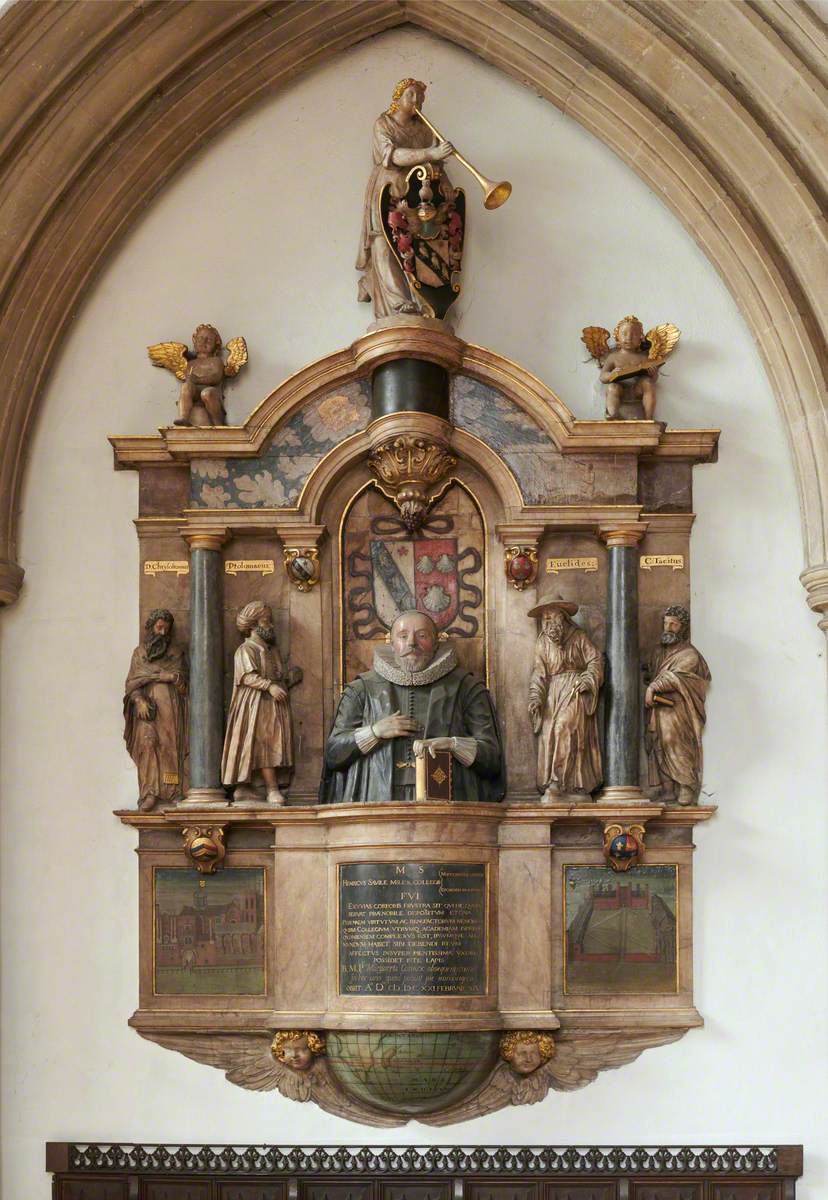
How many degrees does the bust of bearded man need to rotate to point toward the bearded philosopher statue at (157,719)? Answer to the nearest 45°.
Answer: approximately 90° to its right

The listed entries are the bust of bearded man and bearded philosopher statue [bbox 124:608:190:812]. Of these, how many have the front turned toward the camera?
2

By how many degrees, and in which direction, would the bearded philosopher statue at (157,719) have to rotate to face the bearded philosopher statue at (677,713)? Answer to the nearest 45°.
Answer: approximately 90° to its left

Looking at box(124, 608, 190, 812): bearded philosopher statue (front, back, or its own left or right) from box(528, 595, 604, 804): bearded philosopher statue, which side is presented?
left

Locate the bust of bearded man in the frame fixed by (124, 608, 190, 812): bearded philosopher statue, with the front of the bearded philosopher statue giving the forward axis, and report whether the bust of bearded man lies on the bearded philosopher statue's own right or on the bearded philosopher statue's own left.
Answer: on the bearded philosopher statue's own left

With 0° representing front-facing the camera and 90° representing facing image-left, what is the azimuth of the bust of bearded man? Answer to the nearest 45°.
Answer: approximately 0°
